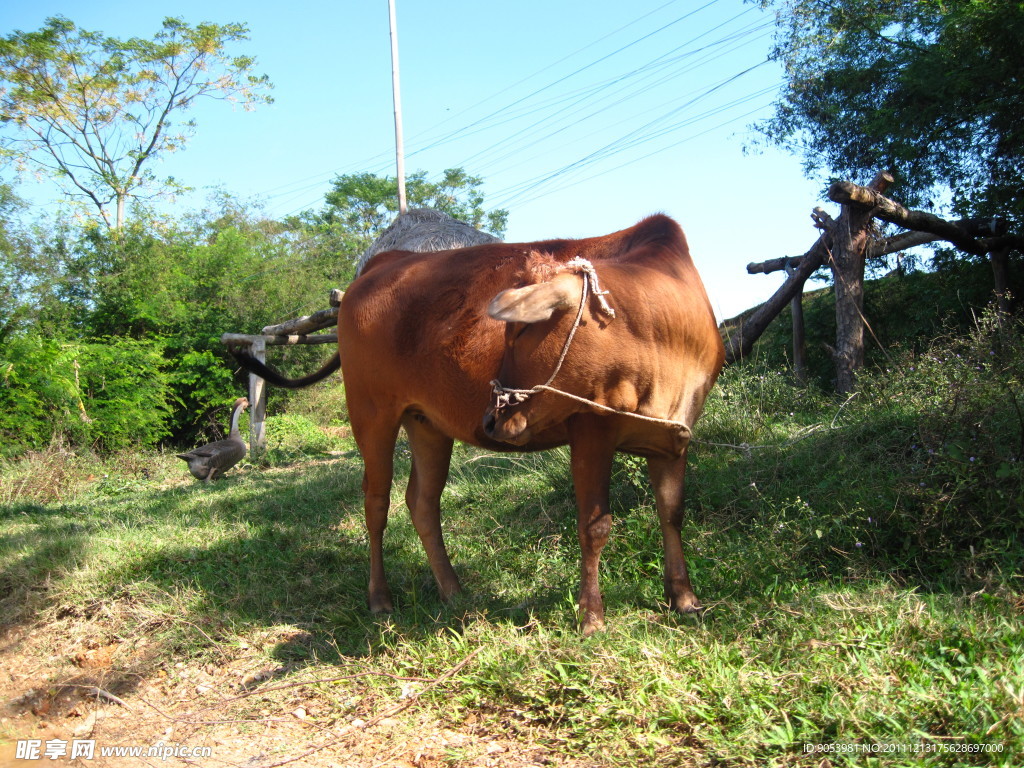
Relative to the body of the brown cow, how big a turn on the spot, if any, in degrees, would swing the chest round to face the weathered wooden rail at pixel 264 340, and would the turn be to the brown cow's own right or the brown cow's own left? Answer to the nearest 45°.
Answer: approximately 135° to the brown cow's own left

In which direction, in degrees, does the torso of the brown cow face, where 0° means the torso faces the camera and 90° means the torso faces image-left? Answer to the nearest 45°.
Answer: approximately 315°

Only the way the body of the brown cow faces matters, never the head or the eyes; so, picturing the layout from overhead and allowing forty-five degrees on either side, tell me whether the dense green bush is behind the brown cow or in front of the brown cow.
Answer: behind

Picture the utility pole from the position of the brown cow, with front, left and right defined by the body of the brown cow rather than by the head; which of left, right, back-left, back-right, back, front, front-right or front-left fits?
back-left
